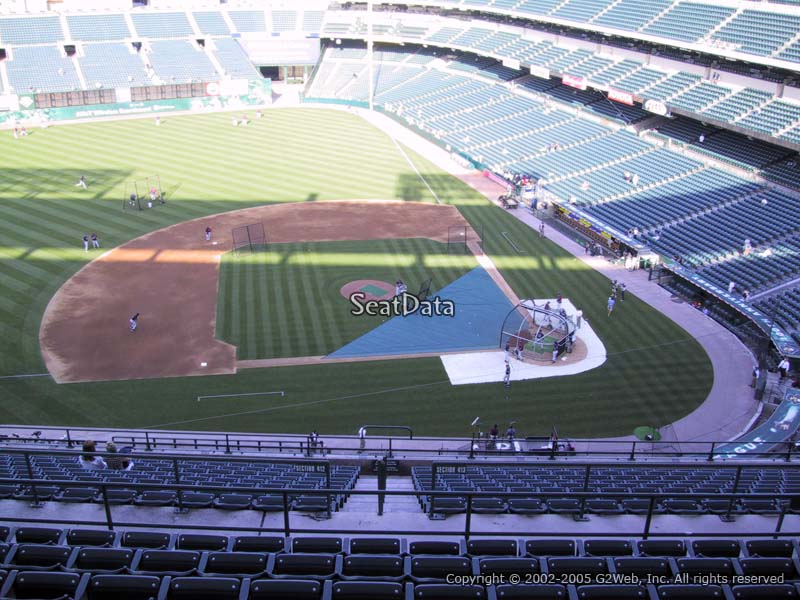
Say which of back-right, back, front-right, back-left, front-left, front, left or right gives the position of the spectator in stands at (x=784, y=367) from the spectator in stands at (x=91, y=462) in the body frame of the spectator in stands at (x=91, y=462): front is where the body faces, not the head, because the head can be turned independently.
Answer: right

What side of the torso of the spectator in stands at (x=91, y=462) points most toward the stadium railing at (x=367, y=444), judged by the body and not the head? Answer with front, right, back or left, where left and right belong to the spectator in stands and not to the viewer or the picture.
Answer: right

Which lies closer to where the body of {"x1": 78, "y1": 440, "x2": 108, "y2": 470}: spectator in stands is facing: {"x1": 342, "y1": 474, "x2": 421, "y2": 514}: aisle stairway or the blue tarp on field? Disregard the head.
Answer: the blue tarp on field

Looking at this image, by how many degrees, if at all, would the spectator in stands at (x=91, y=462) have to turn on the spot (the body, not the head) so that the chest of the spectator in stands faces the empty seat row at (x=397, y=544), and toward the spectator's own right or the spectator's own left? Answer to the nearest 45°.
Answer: approximately 180°

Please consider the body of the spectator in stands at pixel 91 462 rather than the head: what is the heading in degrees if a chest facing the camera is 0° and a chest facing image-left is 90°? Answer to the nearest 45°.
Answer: approximately 180°

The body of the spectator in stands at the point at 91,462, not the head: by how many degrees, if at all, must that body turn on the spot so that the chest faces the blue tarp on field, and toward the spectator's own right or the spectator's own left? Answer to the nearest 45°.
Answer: approximately 45° to the spectator's own right

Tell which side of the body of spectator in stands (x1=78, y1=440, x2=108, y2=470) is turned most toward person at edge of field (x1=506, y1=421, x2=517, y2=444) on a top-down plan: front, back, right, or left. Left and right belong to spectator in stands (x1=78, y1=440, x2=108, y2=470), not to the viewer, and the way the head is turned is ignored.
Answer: right

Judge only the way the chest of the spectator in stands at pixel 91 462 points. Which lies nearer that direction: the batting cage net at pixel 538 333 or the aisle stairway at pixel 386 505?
the batting cage net

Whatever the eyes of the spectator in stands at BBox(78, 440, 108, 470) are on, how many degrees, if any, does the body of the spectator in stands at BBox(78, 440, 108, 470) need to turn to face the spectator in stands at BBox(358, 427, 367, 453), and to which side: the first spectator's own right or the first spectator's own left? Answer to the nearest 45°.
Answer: approximately 90° to the first spectator's own right
